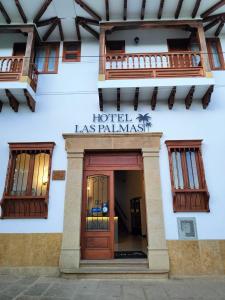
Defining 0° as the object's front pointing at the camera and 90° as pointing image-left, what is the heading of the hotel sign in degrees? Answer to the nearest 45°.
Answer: approximately 0°

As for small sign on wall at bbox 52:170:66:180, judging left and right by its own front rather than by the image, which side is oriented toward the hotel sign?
left

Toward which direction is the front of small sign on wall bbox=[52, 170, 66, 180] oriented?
toward the camera

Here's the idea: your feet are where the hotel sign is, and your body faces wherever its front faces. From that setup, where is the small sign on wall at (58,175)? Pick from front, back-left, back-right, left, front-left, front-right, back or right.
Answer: right

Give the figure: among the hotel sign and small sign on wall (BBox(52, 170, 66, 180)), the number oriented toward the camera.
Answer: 2
